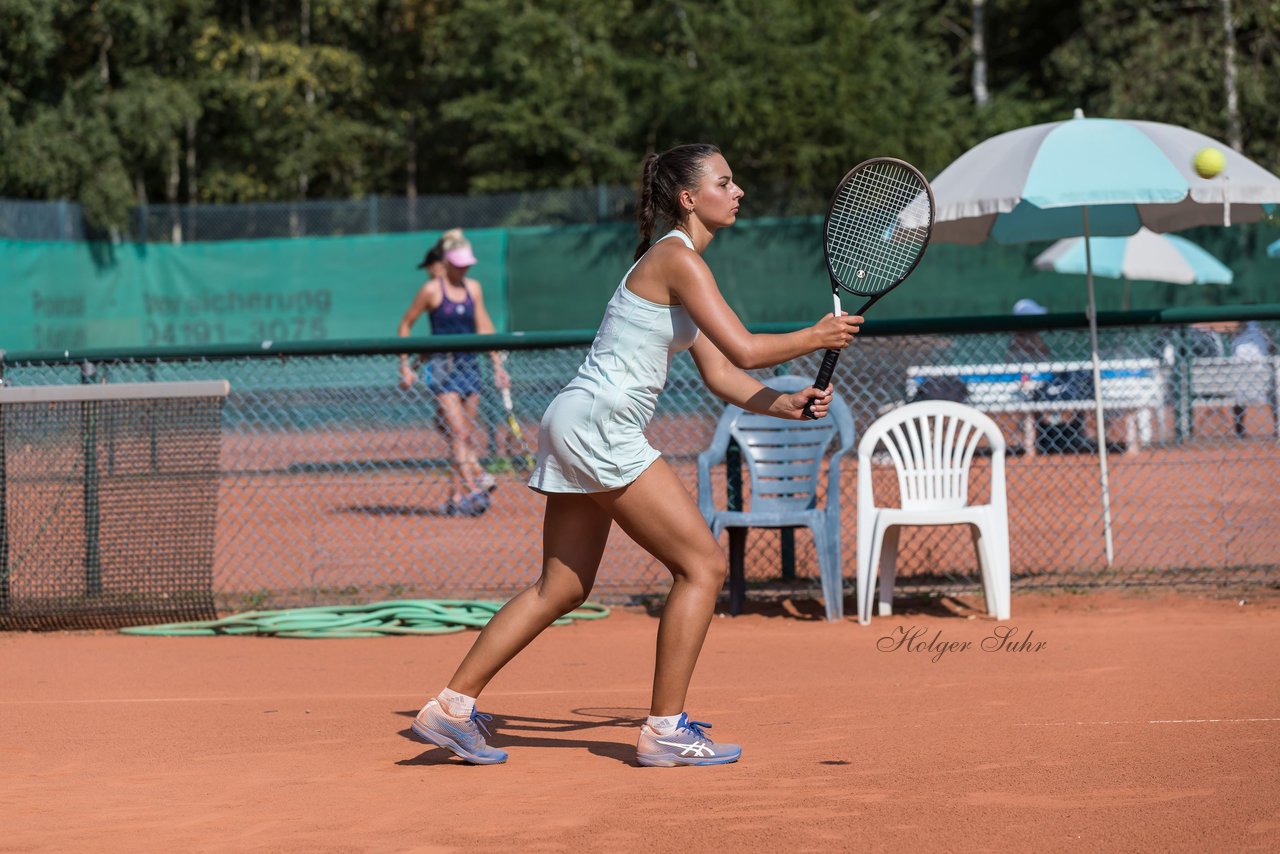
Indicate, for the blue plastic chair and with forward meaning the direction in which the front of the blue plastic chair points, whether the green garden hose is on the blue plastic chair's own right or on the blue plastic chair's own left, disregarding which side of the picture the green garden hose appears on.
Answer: on the blue plastic chair's own right

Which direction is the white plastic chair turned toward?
toward the camera

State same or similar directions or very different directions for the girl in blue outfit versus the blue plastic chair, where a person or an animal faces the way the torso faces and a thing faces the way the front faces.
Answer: same or similar directions

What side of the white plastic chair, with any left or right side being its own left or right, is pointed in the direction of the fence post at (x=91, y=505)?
right

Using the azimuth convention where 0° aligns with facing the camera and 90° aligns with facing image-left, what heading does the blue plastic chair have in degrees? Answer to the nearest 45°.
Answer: approximately 0°

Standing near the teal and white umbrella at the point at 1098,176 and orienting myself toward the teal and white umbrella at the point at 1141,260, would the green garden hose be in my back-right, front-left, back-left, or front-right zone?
back-left

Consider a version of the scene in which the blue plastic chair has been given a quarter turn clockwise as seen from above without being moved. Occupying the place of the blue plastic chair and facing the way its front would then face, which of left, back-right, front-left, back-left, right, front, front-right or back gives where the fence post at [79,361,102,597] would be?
front

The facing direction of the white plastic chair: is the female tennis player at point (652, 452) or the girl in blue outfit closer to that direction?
the female tennis player

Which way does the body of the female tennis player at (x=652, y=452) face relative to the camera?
to the viewer's right

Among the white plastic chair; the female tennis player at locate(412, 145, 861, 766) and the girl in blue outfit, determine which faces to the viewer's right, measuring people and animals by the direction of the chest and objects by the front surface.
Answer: the female tennis player

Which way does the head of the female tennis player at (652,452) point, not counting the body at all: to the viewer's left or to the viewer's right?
to the viewer's right

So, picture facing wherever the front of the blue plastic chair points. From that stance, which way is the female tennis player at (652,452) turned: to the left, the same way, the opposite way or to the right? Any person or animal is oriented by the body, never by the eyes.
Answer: to the left

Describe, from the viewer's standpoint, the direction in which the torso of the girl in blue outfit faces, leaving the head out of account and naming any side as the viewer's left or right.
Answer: facing the viewer

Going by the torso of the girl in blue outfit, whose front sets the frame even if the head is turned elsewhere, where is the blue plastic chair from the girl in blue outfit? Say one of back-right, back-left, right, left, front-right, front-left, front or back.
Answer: front-left

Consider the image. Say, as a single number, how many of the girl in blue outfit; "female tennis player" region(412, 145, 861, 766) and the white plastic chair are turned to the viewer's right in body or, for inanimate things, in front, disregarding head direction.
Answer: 1

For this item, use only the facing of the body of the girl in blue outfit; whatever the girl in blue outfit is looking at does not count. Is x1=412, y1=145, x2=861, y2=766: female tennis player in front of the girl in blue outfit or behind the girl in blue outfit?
in front

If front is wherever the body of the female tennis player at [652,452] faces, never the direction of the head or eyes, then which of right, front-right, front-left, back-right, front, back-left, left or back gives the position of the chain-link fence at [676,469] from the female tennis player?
left
